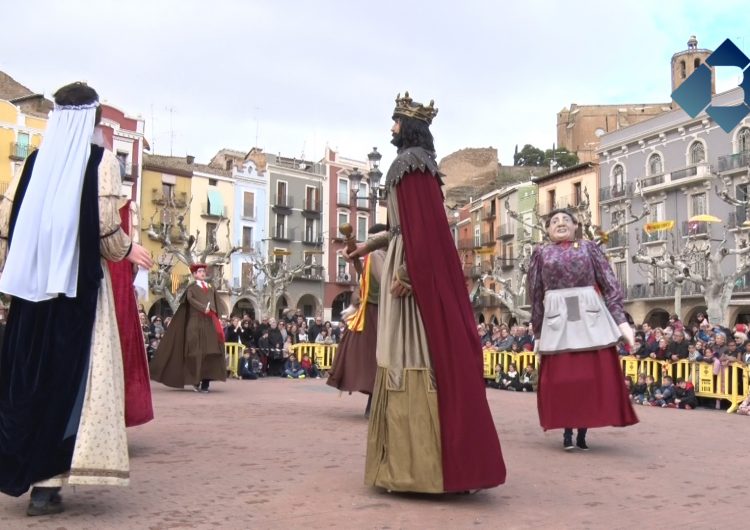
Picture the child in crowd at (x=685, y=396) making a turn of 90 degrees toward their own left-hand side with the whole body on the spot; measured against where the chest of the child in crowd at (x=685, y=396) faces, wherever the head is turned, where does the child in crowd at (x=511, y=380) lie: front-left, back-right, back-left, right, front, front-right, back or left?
back

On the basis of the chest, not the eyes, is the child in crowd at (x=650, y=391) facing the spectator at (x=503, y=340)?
no

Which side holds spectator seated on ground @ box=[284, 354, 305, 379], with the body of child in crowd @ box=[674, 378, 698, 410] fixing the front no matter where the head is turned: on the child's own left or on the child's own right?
on the child's own right

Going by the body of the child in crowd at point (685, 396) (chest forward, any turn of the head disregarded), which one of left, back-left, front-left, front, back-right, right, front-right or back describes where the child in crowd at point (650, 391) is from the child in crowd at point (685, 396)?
right

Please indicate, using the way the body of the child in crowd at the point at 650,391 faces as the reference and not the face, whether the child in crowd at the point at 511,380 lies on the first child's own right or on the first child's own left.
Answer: on the first child's own right

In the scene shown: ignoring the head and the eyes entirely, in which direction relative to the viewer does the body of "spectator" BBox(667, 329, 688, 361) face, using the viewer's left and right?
facing the viewer and to the left of the viewer

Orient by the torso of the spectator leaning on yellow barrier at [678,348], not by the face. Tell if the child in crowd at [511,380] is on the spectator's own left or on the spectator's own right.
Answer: on the spectator's own right

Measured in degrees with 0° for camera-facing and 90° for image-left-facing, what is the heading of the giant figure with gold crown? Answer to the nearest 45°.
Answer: approximately 90°

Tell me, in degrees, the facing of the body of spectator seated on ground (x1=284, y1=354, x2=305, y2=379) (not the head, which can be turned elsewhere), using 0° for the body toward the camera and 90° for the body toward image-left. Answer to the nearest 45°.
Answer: approximately 0°

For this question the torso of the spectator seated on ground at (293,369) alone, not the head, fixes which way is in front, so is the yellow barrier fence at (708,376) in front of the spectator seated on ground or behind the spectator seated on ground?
in front

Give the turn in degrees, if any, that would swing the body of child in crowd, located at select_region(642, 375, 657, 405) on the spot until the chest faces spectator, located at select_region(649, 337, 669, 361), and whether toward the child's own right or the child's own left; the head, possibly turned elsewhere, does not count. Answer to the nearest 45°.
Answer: approximately 135° to the child's own right

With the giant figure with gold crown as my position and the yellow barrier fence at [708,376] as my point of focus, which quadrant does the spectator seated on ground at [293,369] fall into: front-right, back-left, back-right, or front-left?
front-left

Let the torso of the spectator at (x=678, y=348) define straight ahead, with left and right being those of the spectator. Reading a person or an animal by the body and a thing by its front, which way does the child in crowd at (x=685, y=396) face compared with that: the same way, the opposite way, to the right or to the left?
the same way

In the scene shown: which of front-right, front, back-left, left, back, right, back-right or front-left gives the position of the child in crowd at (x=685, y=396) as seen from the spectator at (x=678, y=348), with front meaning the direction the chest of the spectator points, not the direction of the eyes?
front-left

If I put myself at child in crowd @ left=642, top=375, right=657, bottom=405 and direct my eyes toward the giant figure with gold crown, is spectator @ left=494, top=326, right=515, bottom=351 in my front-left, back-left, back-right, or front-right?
back-right
